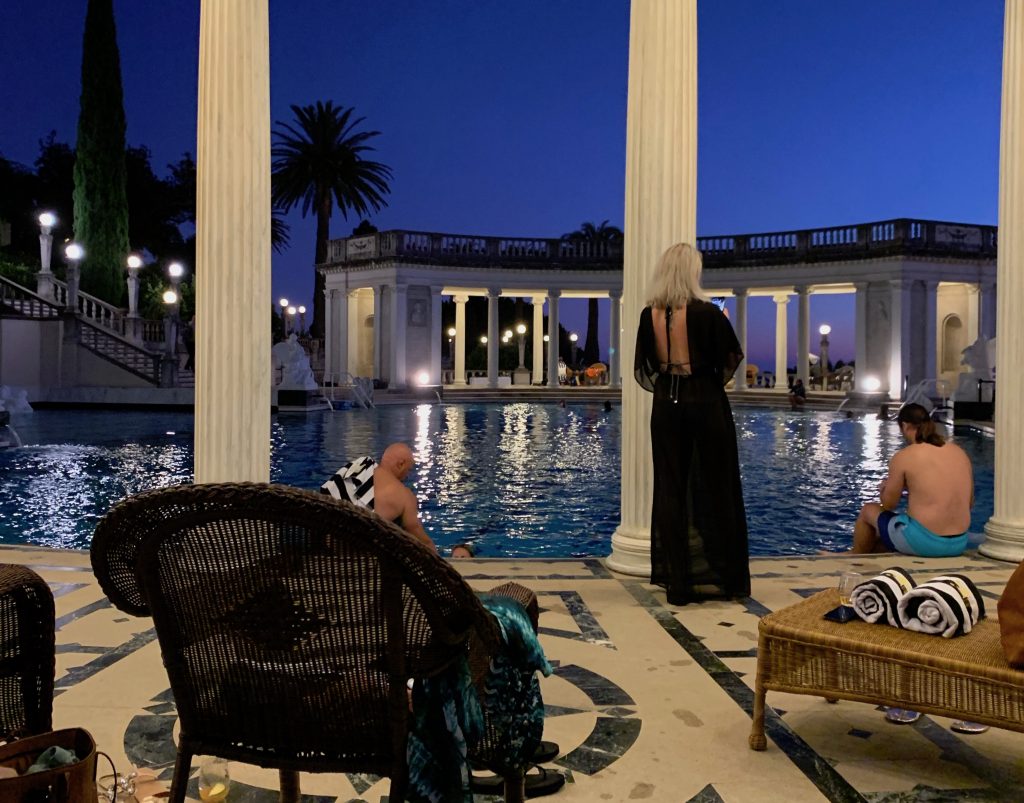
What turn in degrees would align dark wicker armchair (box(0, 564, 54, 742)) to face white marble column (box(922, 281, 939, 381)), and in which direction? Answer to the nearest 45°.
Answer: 0° — it already faces it

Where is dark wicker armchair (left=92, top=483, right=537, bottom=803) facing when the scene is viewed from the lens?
facing away from the viewer and to the right of the viewer

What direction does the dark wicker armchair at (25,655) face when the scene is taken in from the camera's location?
facing away from the viewer and to the right of the viewer

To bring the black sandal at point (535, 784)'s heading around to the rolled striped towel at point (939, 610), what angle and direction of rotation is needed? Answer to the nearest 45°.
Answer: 0° — it already faces it

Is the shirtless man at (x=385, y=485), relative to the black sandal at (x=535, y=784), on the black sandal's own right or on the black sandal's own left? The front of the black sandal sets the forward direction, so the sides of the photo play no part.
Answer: on the black sandal's own left

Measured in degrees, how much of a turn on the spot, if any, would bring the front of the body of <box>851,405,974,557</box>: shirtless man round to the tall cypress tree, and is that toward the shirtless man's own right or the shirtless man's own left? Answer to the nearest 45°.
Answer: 0° — they already face it

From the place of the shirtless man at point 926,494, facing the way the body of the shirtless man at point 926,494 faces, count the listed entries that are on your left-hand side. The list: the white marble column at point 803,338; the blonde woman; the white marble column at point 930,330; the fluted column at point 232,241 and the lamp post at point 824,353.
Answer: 2

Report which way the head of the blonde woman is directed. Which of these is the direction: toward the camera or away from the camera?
away from the camera

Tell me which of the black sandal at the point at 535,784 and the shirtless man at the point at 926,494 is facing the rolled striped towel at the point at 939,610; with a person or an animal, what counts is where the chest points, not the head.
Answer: the black sandal

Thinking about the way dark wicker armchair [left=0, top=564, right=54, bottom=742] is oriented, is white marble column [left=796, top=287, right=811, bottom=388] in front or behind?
in front

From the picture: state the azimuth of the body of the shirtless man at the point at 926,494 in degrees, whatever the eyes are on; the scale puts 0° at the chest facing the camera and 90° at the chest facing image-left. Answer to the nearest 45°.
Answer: approximately 135°

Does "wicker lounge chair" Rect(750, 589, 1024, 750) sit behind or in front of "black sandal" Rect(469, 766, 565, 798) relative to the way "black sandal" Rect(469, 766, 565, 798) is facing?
in front

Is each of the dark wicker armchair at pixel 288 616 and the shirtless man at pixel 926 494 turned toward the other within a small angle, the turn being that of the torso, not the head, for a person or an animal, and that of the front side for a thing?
no

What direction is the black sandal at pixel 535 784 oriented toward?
to the viewer's right

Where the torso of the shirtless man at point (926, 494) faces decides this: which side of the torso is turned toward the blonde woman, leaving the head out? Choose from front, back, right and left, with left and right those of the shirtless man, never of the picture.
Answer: left

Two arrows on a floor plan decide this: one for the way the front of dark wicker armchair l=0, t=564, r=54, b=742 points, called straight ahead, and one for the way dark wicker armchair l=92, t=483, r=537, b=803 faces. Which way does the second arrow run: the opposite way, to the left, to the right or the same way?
the same way

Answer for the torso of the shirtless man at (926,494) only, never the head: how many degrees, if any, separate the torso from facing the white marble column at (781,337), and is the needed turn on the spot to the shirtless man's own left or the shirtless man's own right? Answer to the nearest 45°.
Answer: approximately 45° to the shirtless man's own right

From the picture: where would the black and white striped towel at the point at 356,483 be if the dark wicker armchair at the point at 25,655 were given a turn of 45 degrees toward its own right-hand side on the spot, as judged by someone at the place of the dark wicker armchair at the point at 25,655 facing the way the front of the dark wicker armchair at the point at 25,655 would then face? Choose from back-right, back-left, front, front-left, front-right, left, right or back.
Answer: front-left
